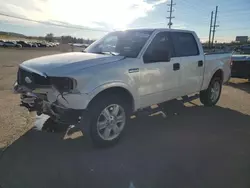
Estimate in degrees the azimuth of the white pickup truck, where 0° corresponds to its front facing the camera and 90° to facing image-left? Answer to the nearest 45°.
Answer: approximately 45°

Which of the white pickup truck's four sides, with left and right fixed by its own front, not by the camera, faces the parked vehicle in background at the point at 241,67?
back
